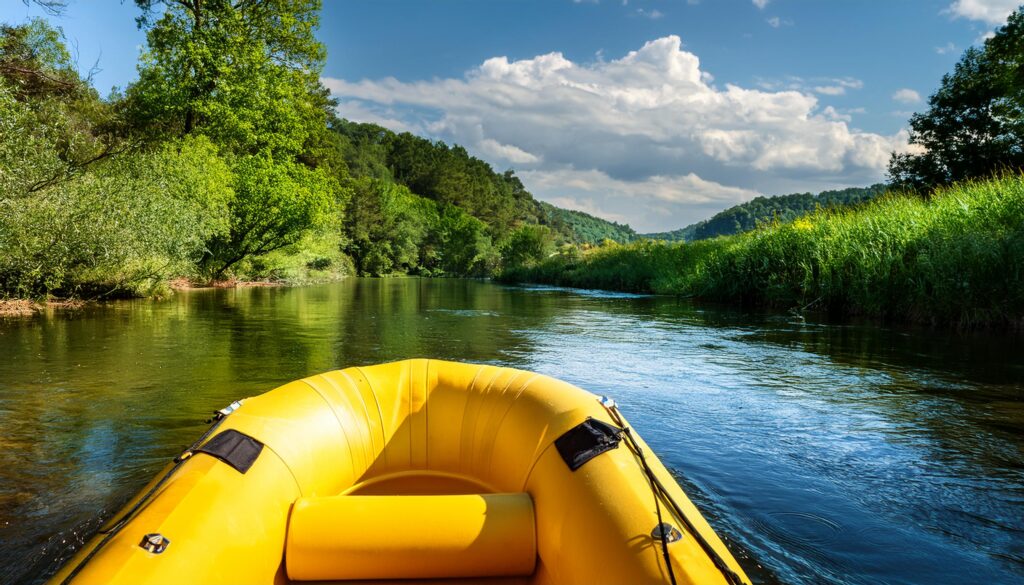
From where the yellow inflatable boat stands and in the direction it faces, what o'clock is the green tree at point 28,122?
The green tree is roughly at 11 o'clock from the yellow inflatable boat.

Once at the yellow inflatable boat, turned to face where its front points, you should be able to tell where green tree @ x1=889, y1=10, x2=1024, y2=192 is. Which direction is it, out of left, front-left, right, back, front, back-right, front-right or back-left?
front-right

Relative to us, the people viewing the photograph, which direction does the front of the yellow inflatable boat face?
facing away from the viewer

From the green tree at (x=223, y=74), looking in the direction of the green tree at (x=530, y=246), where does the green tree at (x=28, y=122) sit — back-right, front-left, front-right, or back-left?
back-right

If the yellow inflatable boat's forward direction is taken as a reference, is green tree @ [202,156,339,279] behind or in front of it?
in front

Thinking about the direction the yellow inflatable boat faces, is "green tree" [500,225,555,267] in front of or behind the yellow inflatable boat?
in front
